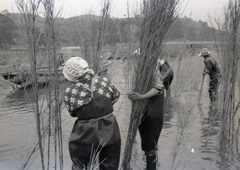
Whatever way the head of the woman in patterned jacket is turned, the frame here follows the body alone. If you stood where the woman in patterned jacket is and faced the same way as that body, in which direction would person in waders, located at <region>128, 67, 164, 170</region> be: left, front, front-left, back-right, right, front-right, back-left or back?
front-right

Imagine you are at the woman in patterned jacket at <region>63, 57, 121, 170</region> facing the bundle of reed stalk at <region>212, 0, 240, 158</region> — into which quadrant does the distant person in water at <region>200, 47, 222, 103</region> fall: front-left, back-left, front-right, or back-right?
front-left

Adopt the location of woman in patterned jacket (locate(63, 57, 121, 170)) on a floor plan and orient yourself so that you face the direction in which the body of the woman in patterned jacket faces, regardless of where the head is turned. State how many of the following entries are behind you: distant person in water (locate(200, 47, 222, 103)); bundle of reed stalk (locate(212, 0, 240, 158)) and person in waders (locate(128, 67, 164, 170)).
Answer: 0

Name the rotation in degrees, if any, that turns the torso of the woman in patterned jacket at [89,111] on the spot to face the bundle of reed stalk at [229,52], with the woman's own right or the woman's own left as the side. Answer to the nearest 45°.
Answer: approximately 45° to the woman's own right

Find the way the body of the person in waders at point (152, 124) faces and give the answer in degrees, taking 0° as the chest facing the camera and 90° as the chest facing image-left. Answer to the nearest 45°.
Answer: approximately 90°

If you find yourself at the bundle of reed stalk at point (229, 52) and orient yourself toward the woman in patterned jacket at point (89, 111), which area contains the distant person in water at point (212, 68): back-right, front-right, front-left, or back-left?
back-right

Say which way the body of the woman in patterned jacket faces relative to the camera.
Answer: away from the camera

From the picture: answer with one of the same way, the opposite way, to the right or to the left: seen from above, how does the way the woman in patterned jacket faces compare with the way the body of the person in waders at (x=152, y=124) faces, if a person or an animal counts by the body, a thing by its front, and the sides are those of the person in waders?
to the right
